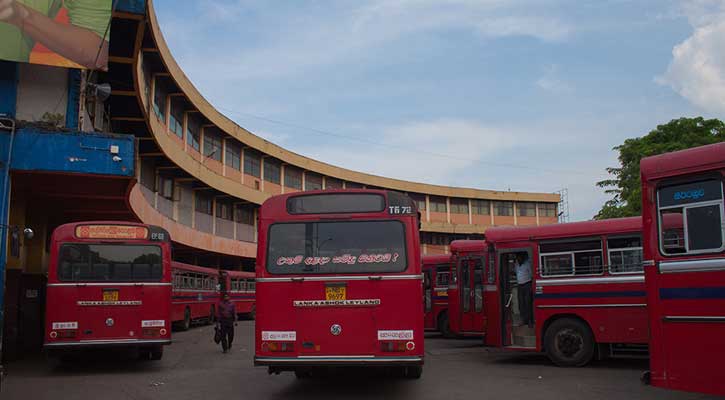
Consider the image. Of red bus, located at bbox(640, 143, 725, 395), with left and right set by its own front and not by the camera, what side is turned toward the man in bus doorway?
back

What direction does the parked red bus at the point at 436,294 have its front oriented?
to the viewer's left

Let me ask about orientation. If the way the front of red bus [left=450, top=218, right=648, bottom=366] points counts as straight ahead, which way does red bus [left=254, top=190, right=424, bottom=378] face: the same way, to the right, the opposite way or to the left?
to the right

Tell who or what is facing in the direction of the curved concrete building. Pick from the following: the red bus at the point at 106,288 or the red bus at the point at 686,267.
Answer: the red bus at the point at 106,288

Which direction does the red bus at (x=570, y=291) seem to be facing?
to the viewer's left

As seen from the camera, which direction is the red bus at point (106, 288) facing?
away from the camera

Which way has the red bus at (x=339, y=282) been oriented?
away from the camera

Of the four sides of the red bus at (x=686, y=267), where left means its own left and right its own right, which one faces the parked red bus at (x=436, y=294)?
back
